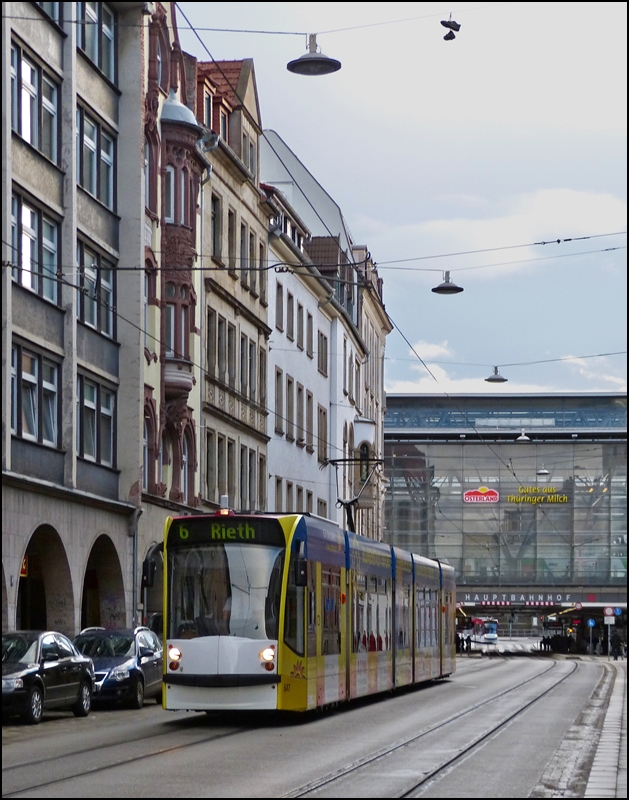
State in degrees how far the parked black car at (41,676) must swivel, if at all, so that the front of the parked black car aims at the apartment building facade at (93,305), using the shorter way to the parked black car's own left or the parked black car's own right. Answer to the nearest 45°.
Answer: approximately 135° to the parked black car's own right

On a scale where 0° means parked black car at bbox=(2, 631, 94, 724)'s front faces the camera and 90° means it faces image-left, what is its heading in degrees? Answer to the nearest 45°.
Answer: approximately 45°

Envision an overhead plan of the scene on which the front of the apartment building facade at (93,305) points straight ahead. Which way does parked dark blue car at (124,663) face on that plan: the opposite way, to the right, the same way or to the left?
to the right

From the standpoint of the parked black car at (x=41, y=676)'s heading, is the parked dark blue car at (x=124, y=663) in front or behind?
behind

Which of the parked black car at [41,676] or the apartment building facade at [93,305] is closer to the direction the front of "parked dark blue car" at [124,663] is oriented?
the parked black car

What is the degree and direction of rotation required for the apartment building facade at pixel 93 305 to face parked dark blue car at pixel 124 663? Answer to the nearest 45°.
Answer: approximately 45° to its right

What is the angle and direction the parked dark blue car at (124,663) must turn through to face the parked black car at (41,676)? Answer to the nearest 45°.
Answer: approximately 45° to its left

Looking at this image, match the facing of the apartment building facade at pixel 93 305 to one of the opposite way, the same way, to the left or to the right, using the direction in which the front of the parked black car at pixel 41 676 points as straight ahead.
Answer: to the left
